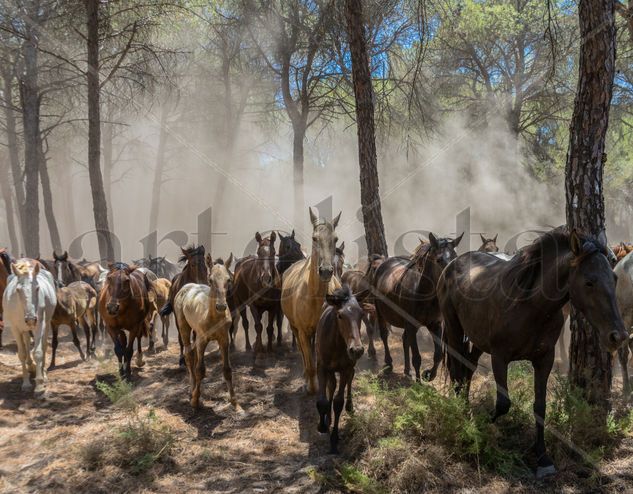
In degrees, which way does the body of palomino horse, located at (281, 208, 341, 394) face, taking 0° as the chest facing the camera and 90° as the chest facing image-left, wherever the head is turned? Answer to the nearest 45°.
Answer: approximately 315°

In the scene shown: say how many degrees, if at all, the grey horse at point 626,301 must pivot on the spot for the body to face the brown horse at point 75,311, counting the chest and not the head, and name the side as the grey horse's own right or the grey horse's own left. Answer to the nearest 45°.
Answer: approximately 90° to the bay horse's own right

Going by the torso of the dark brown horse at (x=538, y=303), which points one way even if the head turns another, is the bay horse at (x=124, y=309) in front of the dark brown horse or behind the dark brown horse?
behind

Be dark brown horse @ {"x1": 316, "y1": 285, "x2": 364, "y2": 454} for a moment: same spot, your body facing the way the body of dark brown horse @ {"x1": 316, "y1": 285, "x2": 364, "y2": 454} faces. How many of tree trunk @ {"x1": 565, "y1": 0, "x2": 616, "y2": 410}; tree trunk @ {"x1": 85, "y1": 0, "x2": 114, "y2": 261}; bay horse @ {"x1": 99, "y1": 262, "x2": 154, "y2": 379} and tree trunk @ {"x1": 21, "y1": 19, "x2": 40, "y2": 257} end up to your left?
1

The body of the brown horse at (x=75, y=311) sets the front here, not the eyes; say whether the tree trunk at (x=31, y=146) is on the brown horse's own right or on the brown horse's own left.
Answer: on the brown horse's own right

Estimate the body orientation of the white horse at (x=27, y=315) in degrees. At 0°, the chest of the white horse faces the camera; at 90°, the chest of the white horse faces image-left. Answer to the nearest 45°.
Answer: approximately 0°

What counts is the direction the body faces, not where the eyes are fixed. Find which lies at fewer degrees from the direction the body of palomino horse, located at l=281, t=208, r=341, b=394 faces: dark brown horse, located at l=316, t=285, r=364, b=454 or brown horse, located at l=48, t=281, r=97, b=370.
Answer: the dark brown horse

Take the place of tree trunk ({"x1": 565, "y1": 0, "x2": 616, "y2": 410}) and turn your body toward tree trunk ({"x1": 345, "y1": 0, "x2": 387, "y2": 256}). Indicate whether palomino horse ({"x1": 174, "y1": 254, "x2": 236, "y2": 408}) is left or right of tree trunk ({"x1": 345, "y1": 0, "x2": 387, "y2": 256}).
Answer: left

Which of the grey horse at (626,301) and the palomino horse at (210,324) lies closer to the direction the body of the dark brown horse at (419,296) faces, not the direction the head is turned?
the grey horse
